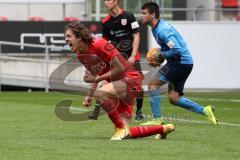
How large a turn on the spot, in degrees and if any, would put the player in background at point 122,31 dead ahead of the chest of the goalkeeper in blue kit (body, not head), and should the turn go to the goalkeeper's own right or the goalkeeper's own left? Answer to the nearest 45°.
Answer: approximately 45° to the goalkeeper's own right

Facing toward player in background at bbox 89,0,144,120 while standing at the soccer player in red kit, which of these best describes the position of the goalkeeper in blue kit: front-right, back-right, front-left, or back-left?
front-right

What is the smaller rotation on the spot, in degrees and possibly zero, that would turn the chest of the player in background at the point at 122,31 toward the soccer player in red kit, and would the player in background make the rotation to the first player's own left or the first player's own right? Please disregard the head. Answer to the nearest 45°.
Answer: approximately 45° to the first player's own left

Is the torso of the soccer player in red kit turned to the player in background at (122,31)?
no

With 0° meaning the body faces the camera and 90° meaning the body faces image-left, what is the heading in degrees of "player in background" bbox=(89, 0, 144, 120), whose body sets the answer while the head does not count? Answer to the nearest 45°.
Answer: approximately 45°

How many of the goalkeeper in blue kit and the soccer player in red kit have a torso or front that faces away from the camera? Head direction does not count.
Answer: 0

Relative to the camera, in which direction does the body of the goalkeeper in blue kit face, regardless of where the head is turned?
to the viewer's left

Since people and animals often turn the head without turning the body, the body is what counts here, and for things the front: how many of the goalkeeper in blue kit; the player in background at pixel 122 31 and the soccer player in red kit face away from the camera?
0

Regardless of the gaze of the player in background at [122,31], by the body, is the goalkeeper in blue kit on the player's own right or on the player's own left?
on the player's own left

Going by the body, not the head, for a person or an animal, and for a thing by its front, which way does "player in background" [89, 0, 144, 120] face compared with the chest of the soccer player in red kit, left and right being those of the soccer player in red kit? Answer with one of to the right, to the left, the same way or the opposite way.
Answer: the same way

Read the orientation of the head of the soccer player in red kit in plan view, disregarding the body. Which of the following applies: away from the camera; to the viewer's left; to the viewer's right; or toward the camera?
to the viewer's left
